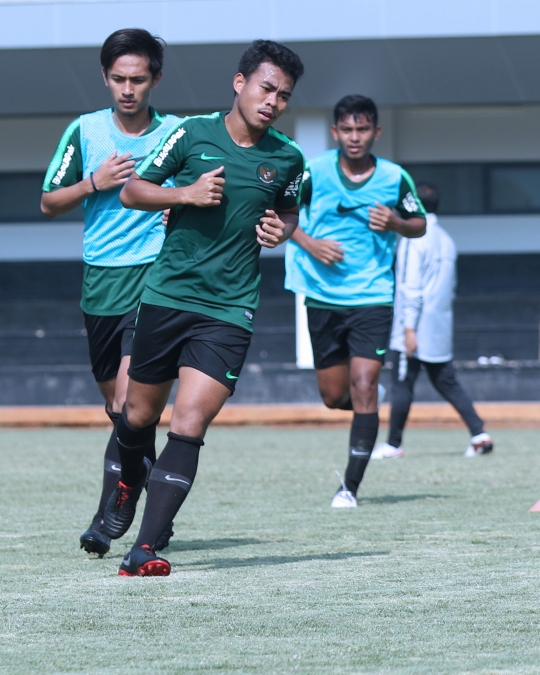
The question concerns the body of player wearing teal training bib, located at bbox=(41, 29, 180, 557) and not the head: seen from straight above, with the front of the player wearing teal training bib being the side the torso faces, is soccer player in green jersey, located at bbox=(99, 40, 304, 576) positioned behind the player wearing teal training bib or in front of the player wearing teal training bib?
in front

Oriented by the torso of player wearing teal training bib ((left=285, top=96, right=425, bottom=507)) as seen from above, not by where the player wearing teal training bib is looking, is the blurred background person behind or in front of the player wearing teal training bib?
behind

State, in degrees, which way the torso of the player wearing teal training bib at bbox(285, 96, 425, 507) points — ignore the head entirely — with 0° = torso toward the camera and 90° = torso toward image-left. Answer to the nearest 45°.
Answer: approximately 0°

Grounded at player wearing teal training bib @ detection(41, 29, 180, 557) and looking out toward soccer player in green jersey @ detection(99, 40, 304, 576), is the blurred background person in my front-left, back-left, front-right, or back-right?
back-left

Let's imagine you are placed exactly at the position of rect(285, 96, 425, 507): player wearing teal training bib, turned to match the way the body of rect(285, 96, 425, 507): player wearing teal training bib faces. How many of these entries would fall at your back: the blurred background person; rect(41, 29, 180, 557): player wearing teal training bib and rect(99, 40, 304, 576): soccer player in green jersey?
1

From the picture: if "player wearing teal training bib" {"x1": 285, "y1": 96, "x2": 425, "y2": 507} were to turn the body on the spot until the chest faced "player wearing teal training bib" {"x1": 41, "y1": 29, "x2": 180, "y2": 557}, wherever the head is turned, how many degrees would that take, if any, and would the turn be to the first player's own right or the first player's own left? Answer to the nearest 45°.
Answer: approximately 45° to the first player's own right

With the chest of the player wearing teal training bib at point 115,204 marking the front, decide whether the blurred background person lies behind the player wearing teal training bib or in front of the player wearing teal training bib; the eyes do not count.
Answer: behind

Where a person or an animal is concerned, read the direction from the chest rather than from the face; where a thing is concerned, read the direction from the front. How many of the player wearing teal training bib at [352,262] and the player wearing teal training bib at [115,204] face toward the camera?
2

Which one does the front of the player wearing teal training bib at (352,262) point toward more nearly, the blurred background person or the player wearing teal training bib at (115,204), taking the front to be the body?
the player wearing teal training bib

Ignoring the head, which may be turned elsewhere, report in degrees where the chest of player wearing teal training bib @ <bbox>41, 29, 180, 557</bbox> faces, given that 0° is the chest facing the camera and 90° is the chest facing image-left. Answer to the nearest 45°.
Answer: approximately 0°
